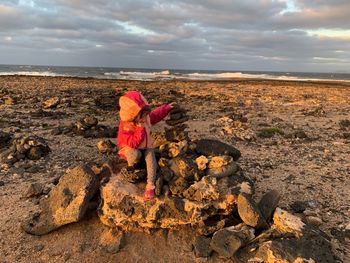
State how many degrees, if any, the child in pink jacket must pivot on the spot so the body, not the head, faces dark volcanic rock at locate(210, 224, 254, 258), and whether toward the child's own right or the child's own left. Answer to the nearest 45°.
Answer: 0° — they already face it

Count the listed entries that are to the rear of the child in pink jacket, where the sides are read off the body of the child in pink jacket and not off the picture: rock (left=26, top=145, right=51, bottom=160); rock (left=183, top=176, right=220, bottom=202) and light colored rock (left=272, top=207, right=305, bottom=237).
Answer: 1

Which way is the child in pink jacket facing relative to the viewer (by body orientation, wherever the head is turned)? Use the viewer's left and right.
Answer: facing the viewer and to the right of the viewer

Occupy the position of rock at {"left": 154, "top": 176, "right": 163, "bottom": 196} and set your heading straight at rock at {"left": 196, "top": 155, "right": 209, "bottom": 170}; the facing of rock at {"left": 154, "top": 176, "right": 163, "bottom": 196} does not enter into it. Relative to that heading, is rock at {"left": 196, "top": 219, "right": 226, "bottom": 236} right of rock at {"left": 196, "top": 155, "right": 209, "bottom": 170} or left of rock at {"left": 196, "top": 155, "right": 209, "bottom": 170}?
right

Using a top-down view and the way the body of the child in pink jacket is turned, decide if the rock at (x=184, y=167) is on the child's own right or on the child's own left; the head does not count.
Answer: on the child's own left

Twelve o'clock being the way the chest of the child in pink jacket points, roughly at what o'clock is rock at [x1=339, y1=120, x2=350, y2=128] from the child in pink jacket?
The rock is roughly at 9 o'clock from the child in pink jacket.

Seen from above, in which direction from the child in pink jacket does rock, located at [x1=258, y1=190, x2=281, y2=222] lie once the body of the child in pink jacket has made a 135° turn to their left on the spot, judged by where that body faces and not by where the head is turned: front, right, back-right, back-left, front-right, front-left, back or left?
right

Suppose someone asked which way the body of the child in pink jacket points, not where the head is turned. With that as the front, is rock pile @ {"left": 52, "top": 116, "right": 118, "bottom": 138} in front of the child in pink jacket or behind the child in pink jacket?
behind

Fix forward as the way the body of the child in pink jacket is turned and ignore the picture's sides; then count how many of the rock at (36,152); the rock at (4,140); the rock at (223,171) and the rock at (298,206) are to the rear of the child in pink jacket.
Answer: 2
